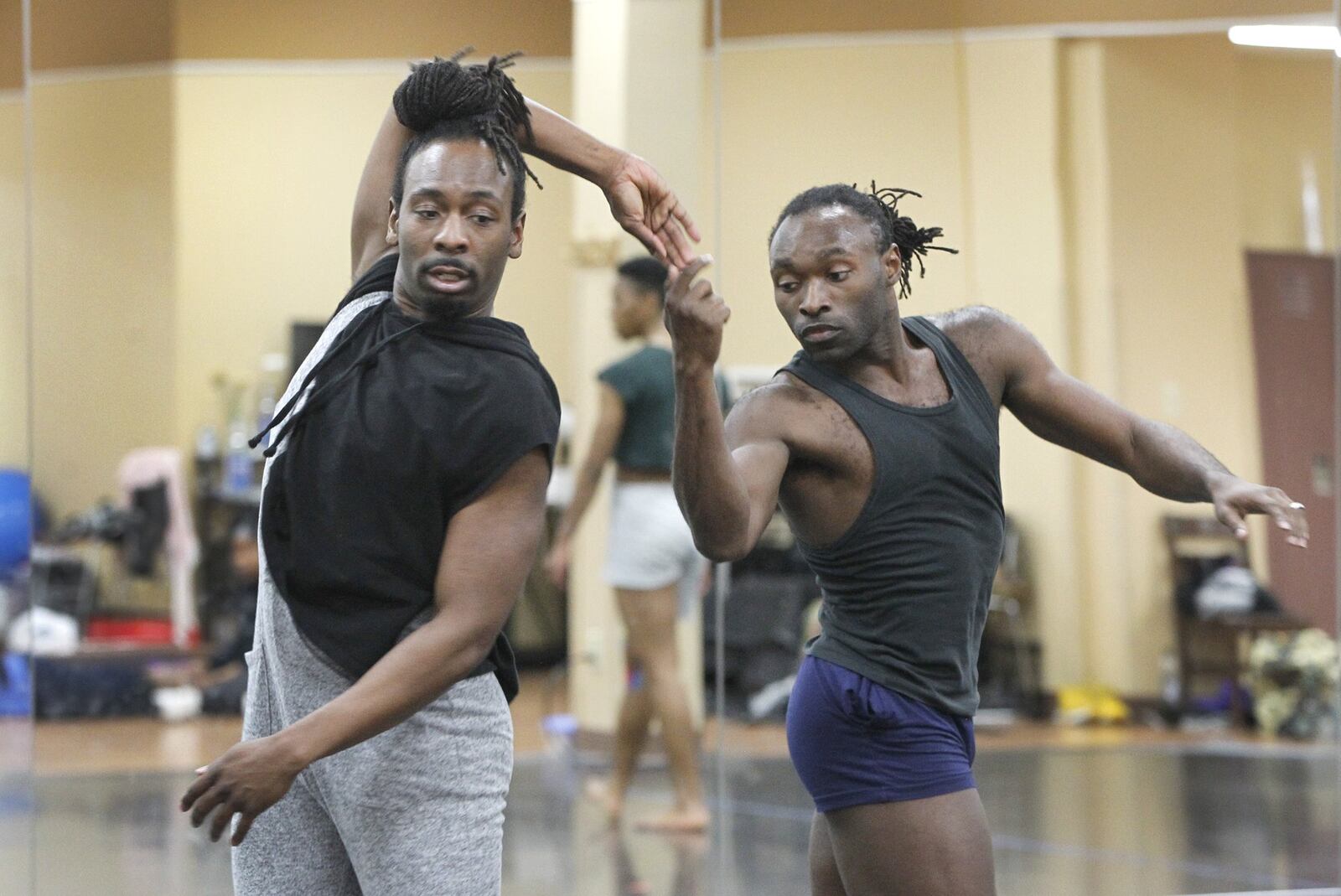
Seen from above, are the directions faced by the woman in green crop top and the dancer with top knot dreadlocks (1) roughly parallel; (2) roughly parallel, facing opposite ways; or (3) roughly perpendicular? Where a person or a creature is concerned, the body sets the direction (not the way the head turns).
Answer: roughly perpendicular

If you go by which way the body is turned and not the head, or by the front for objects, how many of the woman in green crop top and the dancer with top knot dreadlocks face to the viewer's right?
0

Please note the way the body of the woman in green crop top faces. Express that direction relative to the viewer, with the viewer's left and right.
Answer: facing away from the viewer and to the left of the viewer

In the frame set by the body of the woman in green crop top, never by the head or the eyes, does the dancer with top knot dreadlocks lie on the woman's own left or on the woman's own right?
on the woman's own left

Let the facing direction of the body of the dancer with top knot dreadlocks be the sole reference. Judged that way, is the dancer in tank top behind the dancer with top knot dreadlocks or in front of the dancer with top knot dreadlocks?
behind

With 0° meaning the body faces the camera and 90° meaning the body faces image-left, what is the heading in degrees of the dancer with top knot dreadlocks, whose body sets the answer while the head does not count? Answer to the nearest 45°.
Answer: approximately 45°

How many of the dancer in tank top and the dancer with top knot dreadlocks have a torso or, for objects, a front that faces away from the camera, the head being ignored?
0

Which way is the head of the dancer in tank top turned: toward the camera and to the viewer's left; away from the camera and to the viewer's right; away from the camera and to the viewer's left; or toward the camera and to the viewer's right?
toward the camera and to the viewer's left
